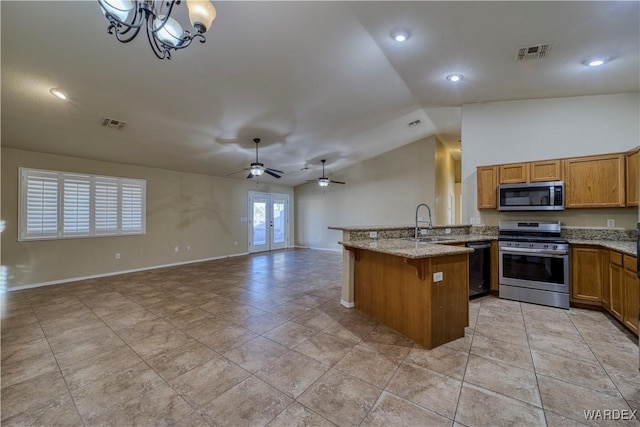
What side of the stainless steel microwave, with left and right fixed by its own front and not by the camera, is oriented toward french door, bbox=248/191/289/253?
right

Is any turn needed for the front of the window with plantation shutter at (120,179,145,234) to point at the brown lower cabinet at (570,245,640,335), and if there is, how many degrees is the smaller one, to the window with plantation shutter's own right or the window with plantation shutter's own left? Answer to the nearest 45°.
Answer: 0° — it already faces it

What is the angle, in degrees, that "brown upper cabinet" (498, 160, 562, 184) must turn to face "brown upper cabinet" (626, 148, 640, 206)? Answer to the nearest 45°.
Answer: approximately 90° to its left

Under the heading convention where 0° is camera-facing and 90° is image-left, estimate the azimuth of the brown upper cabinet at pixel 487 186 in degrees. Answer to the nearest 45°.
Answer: approximately 0°

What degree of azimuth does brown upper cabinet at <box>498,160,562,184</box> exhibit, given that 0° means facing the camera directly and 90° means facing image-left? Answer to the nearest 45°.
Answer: approximately 0°

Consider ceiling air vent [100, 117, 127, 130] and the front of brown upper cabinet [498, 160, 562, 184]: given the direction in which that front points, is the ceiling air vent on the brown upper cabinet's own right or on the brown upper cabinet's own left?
on the brown upper cabinet's own right

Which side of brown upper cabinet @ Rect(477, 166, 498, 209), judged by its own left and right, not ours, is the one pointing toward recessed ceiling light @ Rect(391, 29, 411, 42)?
front

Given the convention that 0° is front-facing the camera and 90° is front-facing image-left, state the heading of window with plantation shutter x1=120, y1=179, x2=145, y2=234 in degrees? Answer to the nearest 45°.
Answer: approximately 315°

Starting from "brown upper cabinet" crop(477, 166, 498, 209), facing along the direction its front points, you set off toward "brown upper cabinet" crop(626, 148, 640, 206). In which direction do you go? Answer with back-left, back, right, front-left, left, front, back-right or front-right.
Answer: left
